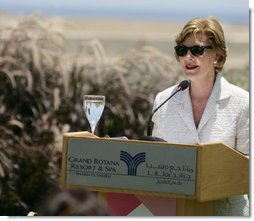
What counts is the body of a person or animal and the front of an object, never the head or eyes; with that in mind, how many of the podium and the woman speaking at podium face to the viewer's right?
0

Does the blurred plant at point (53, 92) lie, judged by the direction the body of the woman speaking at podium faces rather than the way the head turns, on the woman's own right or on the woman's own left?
on the woman's own right

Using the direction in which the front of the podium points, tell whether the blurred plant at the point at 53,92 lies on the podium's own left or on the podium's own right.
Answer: on the podium's own right

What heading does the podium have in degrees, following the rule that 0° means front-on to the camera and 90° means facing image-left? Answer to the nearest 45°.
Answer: approximately 45°
